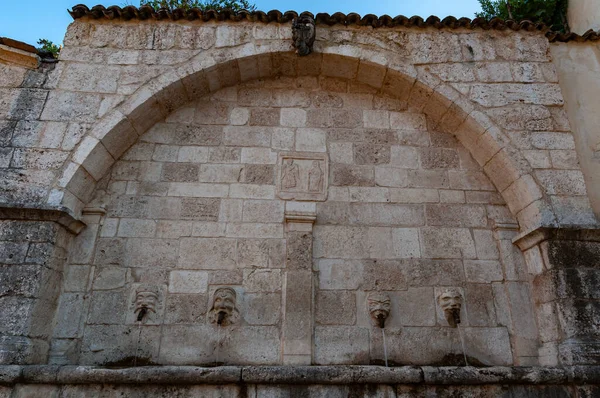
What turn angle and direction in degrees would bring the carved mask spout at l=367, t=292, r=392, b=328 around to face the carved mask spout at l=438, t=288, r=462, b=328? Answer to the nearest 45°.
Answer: approximately 90° to its left

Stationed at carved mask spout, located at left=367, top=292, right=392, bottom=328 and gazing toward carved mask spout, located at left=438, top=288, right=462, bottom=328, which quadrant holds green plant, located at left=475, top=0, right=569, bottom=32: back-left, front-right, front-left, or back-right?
front-left

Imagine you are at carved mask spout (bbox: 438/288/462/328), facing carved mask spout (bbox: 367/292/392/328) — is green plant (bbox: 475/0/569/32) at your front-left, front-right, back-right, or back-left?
back-right

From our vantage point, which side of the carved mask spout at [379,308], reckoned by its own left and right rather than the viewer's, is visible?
front
